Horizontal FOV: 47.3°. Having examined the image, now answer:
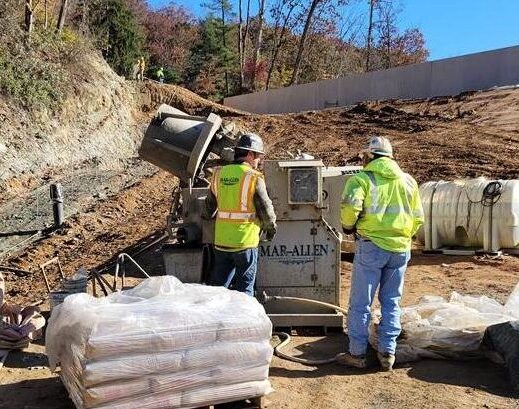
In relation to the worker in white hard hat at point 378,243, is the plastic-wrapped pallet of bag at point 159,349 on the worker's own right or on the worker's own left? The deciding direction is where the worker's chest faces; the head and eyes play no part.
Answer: on the worker's own left

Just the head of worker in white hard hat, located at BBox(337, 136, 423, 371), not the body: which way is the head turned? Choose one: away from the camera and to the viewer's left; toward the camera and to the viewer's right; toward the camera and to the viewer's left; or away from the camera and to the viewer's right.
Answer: away from the camera and to the viewer's left

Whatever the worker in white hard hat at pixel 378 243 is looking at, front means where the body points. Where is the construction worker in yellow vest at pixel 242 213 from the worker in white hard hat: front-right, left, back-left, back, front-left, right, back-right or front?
front-left

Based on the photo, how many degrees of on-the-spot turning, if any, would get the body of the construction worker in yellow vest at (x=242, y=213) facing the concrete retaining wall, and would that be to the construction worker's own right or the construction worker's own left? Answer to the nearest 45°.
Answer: approximately 45° to the construction worker's own left

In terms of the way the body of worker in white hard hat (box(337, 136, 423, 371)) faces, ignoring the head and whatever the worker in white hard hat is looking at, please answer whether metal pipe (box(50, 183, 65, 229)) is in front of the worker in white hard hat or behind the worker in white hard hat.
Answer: in front

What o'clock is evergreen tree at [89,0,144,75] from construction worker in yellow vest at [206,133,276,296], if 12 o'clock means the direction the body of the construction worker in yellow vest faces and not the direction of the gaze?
The evergreen tree is roughly at 10 o'clock from the construction worker in yellow vest.

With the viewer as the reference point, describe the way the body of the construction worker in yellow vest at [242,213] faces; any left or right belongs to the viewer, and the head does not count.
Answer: facing away from the viewer and to the right of the viewer

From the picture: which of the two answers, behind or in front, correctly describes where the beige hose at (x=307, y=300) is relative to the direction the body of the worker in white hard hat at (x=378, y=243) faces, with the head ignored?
in front

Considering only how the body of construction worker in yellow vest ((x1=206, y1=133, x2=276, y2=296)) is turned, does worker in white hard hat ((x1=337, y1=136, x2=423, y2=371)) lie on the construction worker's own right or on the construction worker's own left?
on the construction worker's own right

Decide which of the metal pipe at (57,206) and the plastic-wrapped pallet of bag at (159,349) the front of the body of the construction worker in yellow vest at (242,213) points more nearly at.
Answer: the metal pipe

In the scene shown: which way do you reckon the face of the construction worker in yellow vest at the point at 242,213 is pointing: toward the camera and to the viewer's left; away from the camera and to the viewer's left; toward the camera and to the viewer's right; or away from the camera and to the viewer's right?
away from the camera and to the viewer's right

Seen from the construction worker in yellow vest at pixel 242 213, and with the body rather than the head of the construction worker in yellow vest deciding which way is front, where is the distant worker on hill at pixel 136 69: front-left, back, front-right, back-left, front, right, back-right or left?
front-left

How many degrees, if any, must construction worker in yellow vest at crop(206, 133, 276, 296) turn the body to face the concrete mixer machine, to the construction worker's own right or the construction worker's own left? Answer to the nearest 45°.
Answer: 0° — they already face it

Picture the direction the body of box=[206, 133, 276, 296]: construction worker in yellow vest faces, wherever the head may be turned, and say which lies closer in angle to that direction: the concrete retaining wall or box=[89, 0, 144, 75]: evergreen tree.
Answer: the concrete retaining wall

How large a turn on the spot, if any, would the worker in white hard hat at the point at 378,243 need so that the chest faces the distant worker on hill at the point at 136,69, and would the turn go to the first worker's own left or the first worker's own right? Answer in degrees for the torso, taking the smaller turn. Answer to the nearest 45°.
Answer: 0° — they already face them

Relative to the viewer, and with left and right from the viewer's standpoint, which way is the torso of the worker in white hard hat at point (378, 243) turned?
facing away from the viewer and to the left of the viewer
